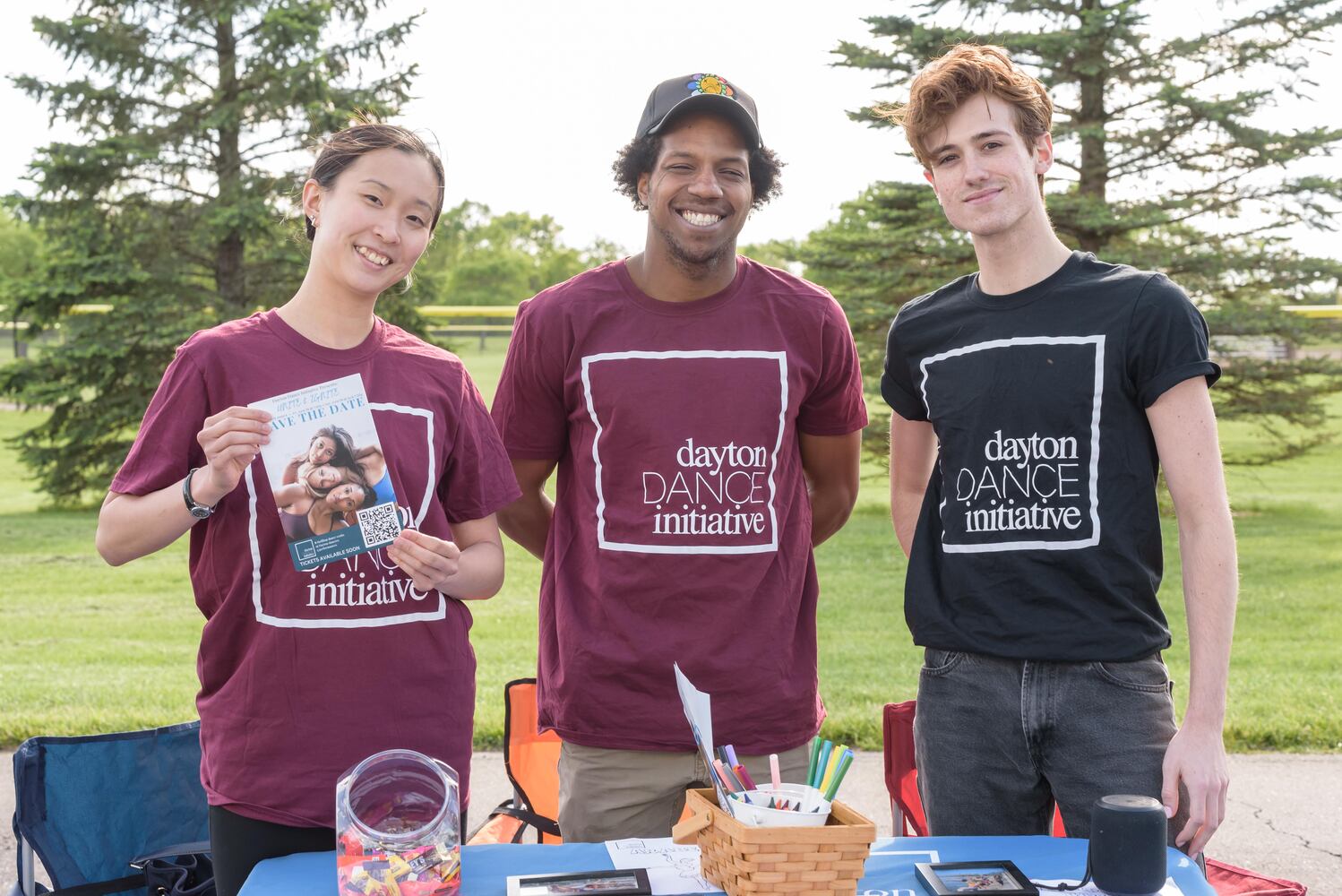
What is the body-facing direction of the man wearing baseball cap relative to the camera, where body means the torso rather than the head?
toward the camera

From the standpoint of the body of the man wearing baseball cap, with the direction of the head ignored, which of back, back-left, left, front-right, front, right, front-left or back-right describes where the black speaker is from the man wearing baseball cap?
front-left

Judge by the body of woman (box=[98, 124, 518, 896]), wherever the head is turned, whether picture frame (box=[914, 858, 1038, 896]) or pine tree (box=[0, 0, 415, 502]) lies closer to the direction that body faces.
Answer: the picture frame

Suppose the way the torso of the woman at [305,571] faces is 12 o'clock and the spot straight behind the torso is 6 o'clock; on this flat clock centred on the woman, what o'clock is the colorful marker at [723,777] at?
The colorful marker is roughly at 10 o'clock from the woman.

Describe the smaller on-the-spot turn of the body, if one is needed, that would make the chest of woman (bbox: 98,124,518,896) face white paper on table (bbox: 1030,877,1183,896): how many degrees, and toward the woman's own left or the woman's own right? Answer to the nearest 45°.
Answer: approximately 45° to the woman's own left

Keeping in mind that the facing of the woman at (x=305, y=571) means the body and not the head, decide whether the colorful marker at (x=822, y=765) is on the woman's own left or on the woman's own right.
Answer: on the woman's own left

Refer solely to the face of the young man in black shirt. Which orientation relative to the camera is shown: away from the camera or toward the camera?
toward the camera

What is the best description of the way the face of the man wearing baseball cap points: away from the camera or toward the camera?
toward the camera

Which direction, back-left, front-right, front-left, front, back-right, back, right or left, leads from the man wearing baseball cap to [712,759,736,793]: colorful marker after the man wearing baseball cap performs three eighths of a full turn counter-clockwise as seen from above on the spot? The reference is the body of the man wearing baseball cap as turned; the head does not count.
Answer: back-right

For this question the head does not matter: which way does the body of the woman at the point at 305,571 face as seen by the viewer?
toward the camera

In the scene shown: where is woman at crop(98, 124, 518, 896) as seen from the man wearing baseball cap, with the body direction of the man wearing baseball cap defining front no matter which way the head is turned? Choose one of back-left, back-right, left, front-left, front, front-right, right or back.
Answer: front-right

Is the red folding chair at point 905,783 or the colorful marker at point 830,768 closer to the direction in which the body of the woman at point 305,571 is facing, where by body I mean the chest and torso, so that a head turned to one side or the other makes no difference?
the colorful marker

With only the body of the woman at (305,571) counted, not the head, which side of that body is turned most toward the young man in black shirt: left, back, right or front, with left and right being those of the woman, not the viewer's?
left

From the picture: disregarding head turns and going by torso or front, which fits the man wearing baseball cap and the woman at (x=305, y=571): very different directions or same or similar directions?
same or similar directions

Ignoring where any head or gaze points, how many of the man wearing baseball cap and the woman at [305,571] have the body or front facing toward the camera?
2

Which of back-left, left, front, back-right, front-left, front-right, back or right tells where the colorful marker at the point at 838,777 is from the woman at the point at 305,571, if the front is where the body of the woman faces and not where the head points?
front-left

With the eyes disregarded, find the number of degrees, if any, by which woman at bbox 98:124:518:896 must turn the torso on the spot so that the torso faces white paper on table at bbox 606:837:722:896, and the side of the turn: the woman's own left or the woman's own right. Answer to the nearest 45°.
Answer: approximately 45° to the woman's own left

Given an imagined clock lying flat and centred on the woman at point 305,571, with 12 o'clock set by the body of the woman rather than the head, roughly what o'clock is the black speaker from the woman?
The black speaker is roughly at 10 o'clock from the woman.

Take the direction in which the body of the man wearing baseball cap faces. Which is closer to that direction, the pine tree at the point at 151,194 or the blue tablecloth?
the blue tablecloth
